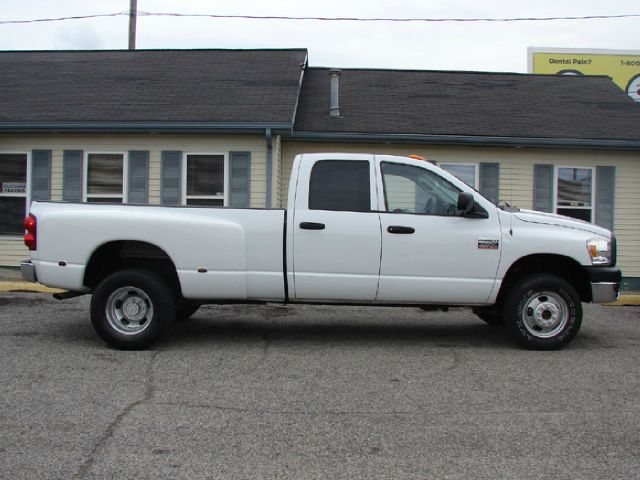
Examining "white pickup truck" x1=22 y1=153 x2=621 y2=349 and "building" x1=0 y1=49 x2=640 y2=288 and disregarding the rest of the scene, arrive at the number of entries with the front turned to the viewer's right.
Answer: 1

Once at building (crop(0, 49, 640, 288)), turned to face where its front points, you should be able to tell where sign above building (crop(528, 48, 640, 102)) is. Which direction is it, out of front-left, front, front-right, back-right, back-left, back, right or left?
back-left

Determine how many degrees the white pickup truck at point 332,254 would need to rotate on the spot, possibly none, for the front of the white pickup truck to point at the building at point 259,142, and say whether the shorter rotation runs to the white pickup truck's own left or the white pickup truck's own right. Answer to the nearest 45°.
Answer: approximately 90° to the white pickup truck's own left

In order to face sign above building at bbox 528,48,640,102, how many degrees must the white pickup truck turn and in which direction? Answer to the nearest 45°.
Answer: approximately 45° to its left

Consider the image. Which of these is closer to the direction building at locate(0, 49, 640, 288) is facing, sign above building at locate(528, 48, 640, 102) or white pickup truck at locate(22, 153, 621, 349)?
the white pickup truck

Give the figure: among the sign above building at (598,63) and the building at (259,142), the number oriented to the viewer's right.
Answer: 0

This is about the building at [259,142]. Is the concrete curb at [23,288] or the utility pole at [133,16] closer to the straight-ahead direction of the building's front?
the concrete curb

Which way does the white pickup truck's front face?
to the viewer's right

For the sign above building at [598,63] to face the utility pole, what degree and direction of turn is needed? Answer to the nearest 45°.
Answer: approximately 45° to its right

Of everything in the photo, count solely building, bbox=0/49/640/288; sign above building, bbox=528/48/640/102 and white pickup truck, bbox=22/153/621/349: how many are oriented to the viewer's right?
1

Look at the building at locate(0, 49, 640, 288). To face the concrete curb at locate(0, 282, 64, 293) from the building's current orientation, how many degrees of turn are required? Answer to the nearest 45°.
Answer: approximately 45° to its right

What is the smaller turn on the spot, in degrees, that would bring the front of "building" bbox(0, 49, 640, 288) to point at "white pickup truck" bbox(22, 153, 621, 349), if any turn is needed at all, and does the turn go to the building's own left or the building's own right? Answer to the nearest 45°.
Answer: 0° — it already faces it

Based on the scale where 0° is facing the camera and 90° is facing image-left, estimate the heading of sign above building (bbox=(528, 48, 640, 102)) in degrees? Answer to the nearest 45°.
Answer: approximately 0°
